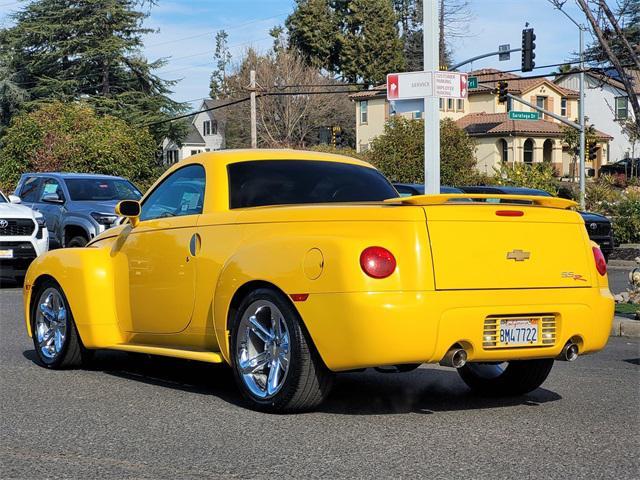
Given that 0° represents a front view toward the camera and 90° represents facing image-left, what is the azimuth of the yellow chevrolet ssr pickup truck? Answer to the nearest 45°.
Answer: approximately 135°

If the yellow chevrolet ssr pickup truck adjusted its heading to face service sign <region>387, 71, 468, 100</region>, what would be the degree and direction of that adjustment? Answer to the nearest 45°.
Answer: approximately 45° to its right

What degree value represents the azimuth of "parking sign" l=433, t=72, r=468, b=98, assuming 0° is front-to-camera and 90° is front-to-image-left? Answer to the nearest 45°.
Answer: approximately 0°

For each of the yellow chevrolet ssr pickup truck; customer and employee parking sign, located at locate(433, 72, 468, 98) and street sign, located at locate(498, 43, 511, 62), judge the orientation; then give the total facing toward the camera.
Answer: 2

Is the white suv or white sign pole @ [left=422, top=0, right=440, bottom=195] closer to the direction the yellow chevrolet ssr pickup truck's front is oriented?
the white suv
